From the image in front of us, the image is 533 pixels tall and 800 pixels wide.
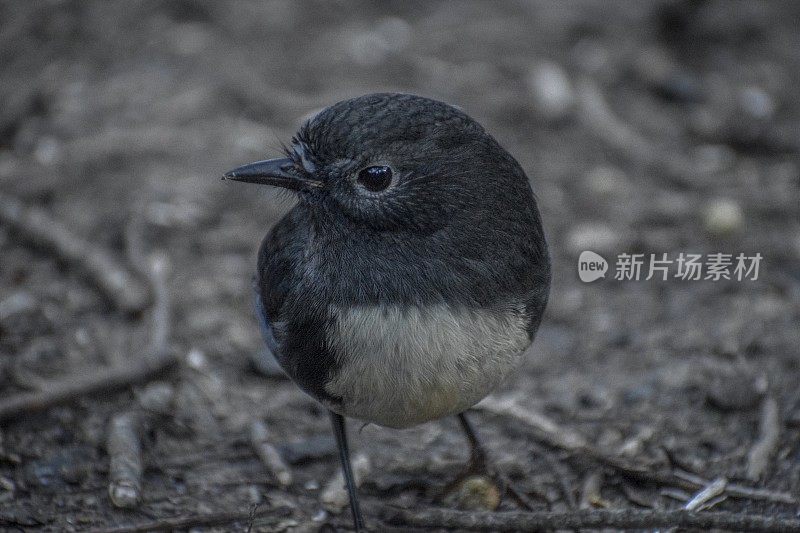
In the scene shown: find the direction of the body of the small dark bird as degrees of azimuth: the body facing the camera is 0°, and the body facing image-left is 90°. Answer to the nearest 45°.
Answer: approximately 0°

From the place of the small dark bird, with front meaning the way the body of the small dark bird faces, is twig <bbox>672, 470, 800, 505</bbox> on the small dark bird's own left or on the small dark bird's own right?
on the small dark bird's own left

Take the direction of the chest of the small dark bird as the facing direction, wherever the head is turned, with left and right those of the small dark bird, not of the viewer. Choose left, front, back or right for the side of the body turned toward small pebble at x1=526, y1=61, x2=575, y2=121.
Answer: back

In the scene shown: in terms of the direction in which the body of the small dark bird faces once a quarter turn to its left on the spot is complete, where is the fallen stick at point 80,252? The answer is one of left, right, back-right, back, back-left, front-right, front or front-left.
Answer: back-left

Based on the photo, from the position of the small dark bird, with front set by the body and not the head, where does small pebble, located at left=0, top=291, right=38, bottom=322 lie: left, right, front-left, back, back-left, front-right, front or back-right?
back-right

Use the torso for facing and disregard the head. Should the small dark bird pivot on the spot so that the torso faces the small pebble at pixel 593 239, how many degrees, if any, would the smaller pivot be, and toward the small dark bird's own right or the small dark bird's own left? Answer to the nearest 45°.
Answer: approximately 135° to the small dark bird's own left

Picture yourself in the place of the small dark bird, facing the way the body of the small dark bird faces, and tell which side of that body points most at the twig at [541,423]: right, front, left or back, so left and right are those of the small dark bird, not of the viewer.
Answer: left

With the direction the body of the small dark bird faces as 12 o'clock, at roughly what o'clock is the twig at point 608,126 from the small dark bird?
The twig is roughly at 7 o'clock from the small dark bird.

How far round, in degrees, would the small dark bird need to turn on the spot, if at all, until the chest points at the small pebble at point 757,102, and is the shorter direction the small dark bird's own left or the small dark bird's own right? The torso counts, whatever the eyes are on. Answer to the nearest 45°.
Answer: approximately 135° to the small dark bird's own left

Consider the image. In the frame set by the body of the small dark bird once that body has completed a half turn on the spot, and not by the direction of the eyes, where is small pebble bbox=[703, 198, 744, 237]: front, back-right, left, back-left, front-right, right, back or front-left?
front-right
